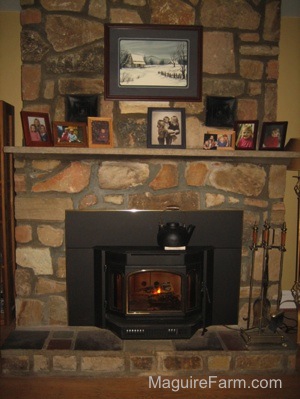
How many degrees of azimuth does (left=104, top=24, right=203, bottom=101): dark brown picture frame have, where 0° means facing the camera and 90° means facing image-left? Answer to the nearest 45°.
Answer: approximately 0°

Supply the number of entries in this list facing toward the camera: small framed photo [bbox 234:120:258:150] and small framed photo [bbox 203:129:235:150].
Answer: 2

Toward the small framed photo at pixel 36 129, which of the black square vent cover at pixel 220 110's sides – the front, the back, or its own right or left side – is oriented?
right

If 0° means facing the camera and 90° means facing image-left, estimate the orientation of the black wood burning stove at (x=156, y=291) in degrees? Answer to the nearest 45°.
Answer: approximately 0°

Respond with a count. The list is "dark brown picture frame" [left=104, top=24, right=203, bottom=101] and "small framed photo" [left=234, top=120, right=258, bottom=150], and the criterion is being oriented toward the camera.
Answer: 2
